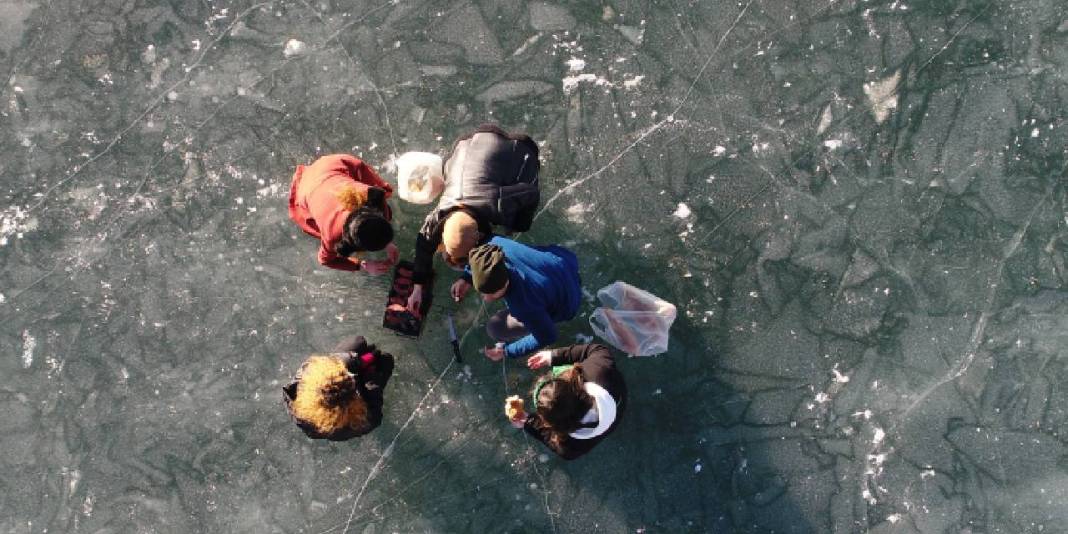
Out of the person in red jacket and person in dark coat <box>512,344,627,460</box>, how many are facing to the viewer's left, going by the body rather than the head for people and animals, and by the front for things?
1

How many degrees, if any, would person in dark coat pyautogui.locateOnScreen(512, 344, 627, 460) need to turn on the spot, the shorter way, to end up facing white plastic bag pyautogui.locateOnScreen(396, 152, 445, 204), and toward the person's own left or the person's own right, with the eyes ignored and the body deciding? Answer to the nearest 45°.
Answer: approximately 45° to the person's own right

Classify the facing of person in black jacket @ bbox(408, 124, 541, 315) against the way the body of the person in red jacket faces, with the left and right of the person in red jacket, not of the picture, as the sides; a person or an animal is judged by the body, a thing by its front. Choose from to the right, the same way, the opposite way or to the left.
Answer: to the right

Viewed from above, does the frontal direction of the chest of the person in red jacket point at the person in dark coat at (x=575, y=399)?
yes

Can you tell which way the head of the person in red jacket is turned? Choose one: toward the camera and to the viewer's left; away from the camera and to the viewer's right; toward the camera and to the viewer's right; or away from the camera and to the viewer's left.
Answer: toward the camera and to the viewer's right

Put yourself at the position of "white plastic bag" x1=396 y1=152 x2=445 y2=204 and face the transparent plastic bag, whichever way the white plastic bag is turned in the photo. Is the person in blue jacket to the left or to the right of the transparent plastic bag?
right

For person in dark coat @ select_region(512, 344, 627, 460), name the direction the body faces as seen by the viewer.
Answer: to the viewer's left

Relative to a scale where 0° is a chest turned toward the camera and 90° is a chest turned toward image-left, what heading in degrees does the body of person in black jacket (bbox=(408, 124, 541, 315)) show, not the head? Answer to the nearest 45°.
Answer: approximately 45°

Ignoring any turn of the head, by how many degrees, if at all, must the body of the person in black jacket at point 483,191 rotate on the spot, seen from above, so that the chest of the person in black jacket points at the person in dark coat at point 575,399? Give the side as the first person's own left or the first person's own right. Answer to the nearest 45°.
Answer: approximately 90° to the first person's own left
